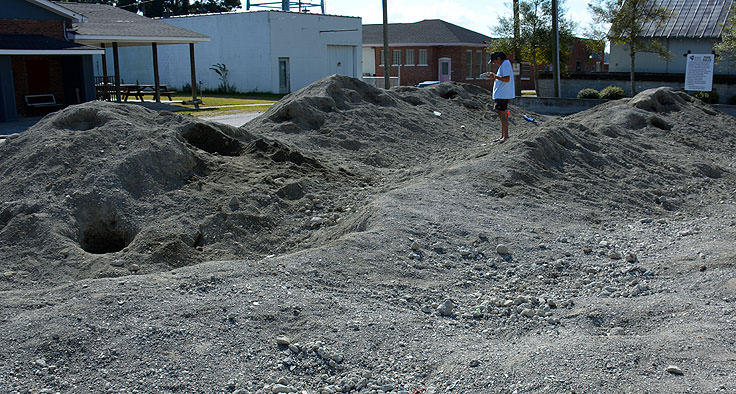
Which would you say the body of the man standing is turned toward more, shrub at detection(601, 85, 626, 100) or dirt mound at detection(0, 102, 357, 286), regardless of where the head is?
the dirt mound

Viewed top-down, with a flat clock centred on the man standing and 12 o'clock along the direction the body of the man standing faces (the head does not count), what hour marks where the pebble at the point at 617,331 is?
The pebble is roughly at 9 o'clock from the man standing.

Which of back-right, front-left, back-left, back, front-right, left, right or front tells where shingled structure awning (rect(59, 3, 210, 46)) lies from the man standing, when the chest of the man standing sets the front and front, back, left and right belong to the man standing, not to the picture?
front-right

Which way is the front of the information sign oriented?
toward the camera

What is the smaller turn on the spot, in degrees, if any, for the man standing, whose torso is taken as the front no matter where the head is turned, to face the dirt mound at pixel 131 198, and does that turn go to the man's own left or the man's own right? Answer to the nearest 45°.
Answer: approximately 45° to the man's own left

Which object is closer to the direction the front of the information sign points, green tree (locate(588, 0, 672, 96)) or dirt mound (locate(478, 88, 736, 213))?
the dirt mound

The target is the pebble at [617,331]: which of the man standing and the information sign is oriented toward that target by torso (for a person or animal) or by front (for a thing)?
the information sign

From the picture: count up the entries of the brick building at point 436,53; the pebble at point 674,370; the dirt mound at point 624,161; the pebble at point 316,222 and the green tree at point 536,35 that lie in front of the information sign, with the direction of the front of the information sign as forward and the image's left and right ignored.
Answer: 3

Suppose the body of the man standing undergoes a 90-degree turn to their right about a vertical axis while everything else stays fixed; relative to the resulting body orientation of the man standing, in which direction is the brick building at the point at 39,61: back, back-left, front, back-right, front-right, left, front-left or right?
front-left

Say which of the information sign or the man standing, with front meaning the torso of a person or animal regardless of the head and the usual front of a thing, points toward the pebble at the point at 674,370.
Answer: the information sign

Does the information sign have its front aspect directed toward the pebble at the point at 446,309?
yes

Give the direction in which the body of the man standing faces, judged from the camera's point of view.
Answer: to the viewer's left

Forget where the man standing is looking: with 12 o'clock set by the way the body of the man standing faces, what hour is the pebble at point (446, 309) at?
The pebble is roughly at 9 o'clock from the man standing.

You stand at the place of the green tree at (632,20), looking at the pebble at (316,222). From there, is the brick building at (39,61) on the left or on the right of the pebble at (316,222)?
right

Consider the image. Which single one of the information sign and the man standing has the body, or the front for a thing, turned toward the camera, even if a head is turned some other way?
the information sign

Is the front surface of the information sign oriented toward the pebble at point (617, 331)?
yes

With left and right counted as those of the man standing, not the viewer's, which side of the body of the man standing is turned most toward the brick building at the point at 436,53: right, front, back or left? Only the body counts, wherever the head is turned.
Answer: right

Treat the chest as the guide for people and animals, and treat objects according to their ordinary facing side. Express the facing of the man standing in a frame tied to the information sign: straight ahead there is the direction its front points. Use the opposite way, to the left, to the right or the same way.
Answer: to the right

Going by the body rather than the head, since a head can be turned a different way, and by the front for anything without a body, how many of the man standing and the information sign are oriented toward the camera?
1
